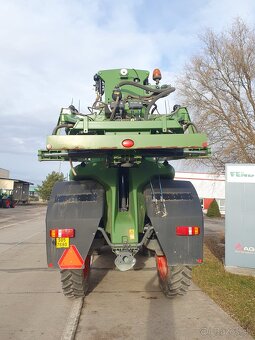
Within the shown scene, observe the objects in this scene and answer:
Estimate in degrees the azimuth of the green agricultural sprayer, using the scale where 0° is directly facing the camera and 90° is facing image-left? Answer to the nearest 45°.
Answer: approximately 180°
